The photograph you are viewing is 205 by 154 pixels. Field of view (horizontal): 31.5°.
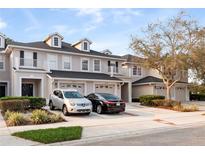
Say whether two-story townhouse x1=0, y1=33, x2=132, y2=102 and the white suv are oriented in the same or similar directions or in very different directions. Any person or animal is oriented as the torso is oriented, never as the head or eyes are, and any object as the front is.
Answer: same or similar directions

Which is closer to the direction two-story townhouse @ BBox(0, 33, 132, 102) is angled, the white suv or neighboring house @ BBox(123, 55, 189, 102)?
the white suv

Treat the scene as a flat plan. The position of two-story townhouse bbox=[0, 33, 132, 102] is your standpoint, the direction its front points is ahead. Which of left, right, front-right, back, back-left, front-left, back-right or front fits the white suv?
front-right

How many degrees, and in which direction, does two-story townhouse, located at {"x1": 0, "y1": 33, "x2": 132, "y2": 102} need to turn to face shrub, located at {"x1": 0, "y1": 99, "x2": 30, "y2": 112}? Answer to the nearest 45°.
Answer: approximately 45° to its right

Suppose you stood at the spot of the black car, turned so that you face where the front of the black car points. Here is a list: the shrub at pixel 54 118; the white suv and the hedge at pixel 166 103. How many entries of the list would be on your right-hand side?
1

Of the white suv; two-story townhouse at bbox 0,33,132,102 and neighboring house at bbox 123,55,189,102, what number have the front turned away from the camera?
0

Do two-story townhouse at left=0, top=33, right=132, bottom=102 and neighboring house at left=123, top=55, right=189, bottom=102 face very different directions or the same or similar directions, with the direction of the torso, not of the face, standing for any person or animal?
same or similar directions

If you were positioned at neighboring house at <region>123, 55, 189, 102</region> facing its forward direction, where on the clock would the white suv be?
The white suv is roughly at 2 o'clock from the neighboring house.

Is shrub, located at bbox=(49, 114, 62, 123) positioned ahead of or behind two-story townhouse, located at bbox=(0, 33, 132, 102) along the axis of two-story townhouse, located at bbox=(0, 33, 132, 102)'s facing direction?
ahead

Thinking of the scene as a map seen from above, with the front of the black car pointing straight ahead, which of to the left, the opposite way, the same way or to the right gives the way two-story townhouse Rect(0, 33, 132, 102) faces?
the opposite way

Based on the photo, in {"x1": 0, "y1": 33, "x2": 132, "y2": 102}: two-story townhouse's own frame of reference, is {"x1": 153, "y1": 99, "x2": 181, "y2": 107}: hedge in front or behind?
in front

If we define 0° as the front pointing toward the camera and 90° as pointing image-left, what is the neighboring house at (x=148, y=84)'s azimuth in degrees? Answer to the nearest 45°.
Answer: approximately 315°

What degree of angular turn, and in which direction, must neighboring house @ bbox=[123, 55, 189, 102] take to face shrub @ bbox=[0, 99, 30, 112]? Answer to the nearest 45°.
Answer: approximately 45° to its right
